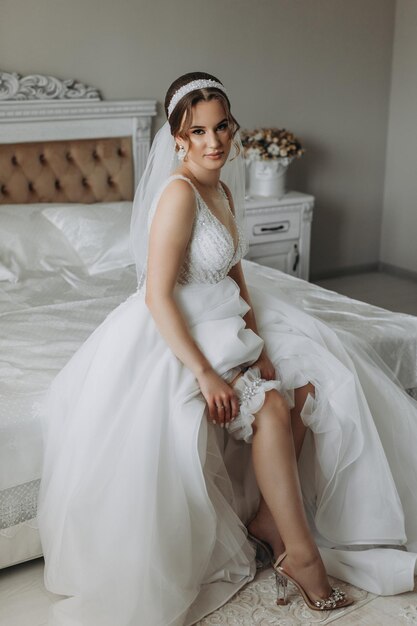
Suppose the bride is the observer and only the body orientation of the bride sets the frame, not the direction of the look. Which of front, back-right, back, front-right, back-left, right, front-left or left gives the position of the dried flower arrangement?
back-left

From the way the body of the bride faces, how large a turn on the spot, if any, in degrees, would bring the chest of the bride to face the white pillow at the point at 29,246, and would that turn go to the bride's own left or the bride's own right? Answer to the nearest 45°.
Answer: approximately 180°

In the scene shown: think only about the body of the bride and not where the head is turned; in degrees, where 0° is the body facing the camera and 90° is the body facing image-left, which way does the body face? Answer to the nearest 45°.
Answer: approximately 315°

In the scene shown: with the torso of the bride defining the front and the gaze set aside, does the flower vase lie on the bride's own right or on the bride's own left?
on the bride's own left

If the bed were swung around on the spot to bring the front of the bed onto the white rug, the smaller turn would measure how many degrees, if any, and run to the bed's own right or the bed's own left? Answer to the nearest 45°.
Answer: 0° — it already faces it

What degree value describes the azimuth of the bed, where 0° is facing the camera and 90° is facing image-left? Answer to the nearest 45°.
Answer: approximately 315°

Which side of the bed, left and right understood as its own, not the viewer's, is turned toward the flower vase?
left

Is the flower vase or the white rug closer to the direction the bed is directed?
the white rug

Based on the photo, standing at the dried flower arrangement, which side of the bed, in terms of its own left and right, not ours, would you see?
left
